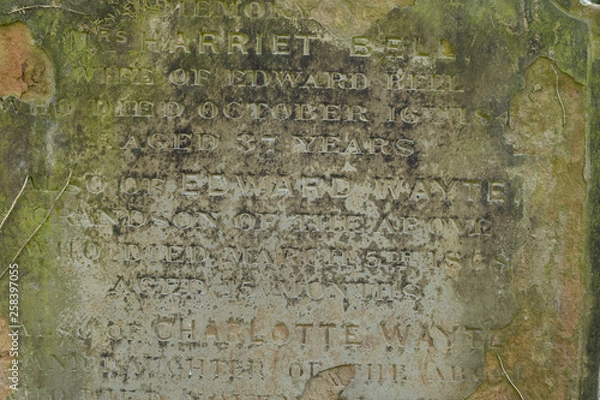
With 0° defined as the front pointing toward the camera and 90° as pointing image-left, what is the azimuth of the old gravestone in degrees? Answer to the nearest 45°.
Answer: approximately 0°
